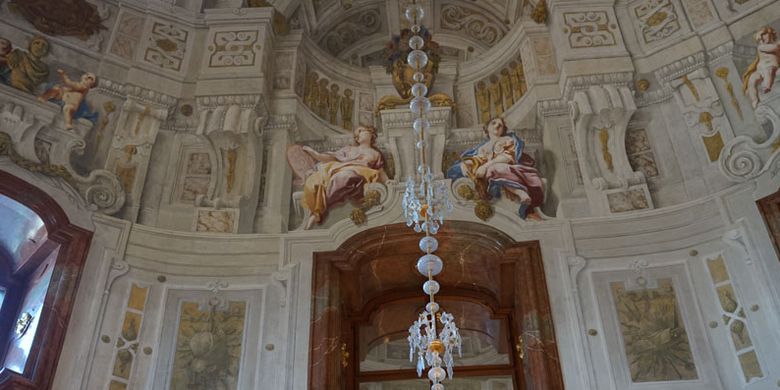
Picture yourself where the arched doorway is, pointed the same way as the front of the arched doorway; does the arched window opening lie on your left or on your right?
on your right

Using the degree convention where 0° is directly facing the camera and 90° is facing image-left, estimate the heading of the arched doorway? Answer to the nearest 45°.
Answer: approximately 0°
